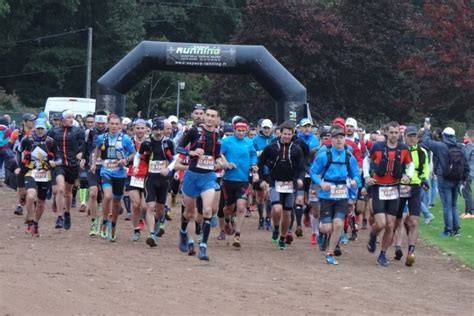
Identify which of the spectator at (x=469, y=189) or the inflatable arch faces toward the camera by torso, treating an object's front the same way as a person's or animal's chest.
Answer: the inflatable arch

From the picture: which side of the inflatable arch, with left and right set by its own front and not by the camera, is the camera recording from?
front

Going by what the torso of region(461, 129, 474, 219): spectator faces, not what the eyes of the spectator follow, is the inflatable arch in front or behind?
in front

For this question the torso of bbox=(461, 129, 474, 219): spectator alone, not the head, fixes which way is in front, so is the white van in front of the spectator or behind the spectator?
in front

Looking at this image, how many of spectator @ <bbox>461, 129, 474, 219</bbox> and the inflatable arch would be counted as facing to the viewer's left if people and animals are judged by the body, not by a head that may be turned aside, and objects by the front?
1

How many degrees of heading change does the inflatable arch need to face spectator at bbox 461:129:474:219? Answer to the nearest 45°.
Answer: approximately 45° to its left

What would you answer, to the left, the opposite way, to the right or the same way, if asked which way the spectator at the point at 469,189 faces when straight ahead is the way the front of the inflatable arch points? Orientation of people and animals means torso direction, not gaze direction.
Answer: to the right

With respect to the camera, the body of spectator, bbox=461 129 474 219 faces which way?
to the viewer's left

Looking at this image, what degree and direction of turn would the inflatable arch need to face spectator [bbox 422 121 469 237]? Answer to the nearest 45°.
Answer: approximately 45° to its left
